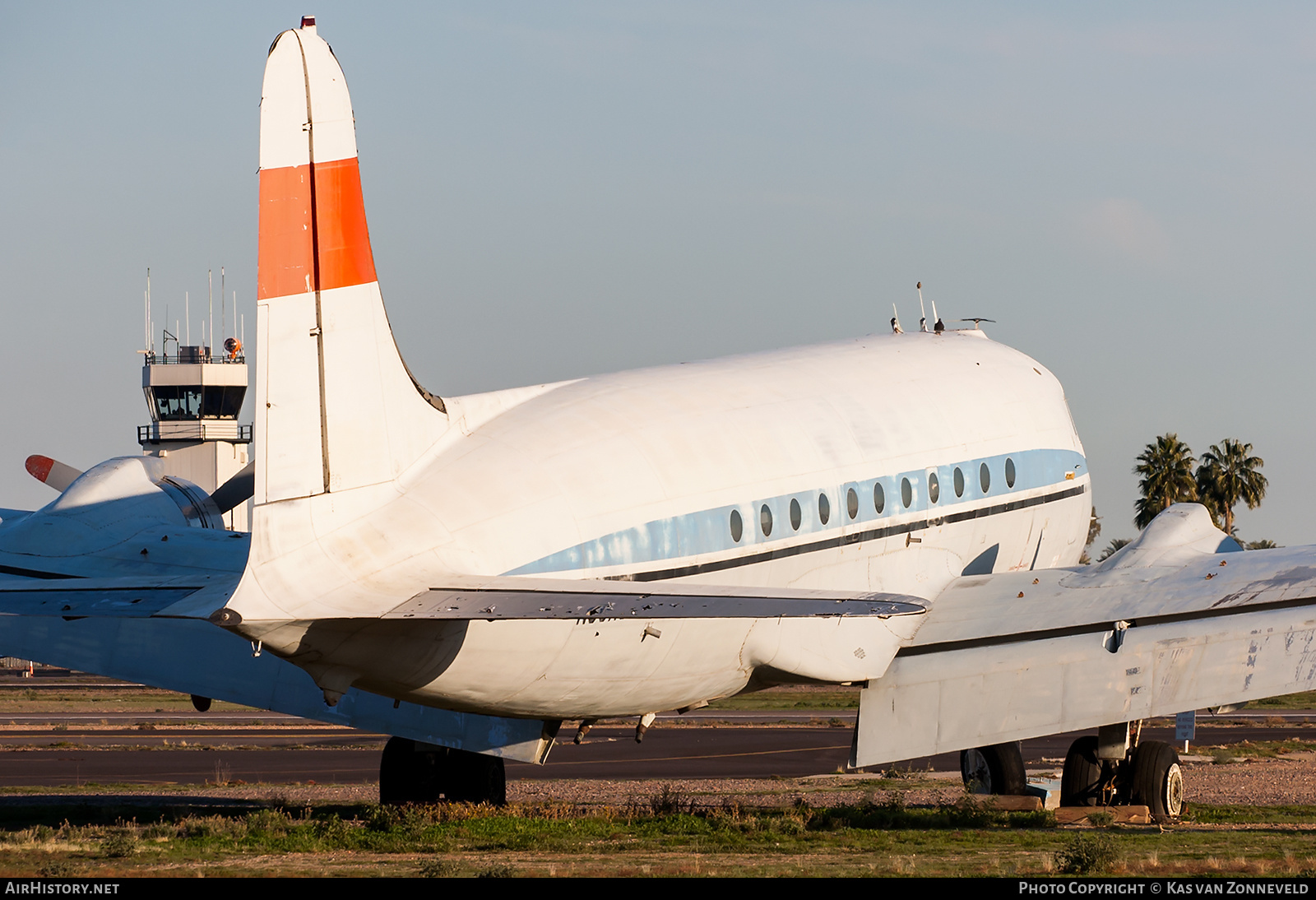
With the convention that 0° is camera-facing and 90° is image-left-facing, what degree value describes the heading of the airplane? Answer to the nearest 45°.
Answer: approximately 225°
